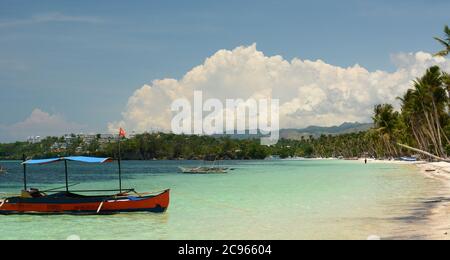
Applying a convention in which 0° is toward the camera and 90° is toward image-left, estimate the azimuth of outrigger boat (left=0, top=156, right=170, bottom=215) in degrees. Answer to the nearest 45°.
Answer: approximately 270°
